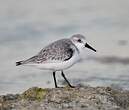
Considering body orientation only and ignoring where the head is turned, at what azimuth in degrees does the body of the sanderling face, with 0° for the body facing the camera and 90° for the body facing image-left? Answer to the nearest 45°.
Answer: approximately 270°
